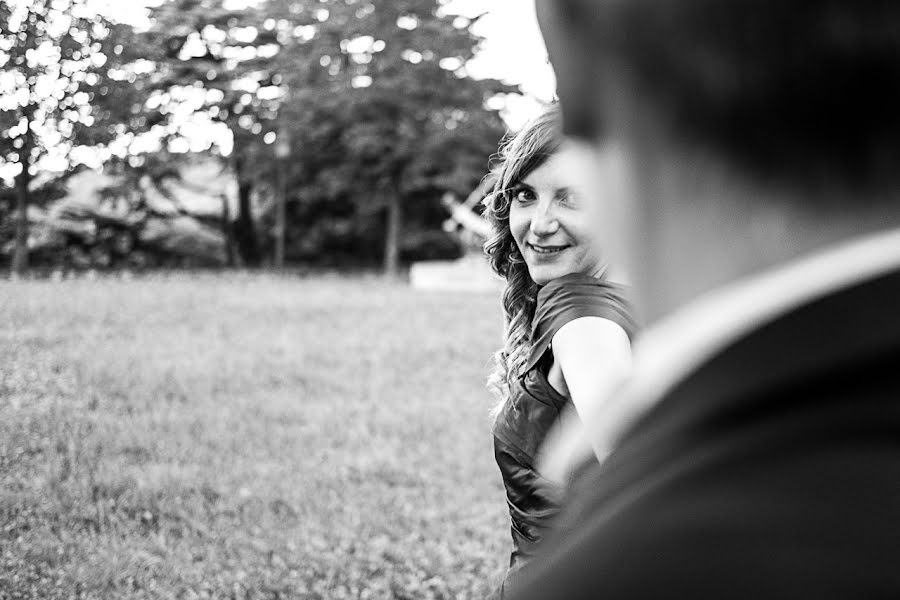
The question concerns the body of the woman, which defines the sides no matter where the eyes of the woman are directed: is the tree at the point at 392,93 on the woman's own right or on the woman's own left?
on the woman's own right
